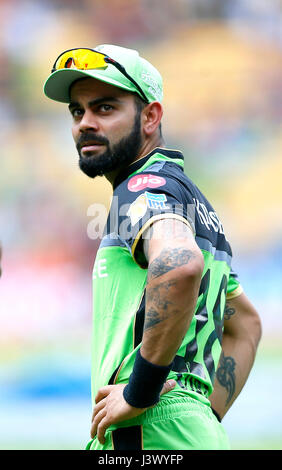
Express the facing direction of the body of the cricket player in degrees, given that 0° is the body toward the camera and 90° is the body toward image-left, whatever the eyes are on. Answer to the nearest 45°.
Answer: approximately 90°

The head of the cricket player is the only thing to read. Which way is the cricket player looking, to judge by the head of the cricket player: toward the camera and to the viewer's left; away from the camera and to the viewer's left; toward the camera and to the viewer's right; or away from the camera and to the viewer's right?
toward the camera and to the viewer's left
